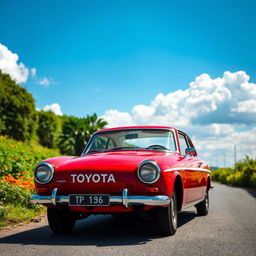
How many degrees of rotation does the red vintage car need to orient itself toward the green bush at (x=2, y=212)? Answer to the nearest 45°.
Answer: approximately 90° to its right

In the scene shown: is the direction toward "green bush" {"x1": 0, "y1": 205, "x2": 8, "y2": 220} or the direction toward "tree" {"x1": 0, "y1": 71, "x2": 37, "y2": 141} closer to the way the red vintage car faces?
the green bush

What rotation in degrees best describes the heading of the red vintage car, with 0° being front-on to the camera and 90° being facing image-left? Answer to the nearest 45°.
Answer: approximately 45°

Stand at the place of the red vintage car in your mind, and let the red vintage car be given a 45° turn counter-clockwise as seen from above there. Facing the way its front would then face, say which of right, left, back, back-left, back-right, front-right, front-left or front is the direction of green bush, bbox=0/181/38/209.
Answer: back-right

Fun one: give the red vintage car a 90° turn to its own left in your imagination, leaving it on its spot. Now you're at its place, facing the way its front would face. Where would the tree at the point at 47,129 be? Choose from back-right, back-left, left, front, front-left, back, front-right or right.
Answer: back-left

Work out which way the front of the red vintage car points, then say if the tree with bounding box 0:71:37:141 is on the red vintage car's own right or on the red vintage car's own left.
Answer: on the red vintage car's own right
